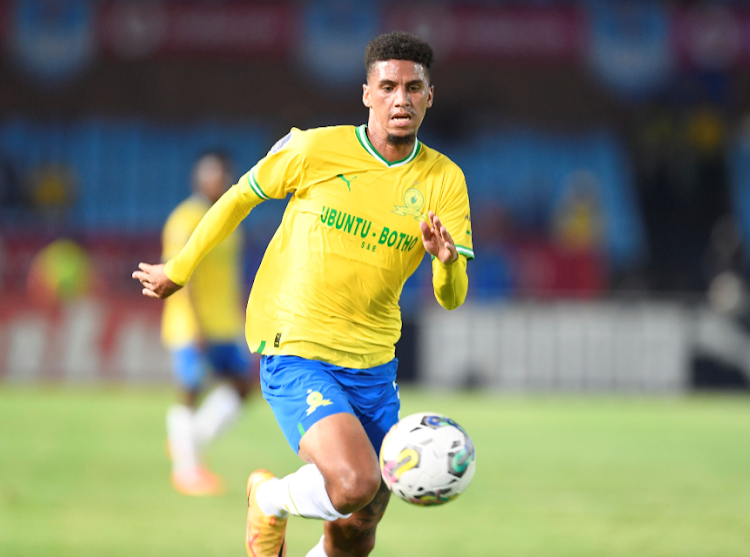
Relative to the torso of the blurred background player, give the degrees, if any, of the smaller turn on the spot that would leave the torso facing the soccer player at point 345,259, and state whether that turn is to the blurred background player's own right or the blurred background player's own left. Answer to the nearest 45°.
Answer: approximately 45° to the blurred background player's own right

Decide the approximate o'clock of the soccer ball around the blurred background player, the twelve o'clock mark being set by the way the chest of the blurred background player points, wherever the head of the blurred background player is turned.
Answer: The soccer ball is roughly at 1 o'clock from the blurred background player.

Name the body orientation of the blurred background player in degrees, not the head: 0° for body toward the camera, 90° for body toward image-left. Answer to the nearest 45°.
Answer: approximately 315°

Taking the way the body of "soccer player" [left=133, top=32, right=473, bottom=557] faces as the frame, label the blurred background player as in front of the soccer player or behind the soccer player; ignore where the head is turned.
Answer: behind

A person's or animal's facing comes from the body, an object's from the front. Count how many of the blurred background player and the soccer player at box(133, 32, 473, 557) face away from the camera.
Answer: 0

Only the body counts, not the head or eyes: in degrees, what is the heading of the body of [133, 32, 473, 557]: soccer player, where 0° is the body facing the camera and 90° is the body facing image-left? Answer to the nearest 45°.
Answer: approximately 315°
